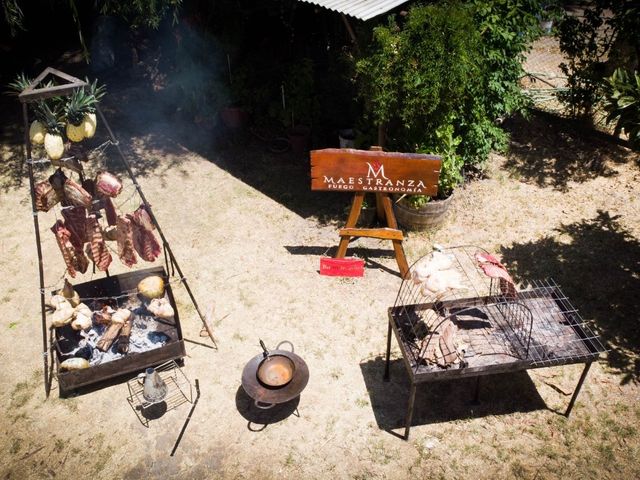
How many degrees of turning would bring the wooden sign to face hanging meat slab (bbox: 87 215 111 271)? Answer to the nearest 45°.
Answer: approximately 45° to its right

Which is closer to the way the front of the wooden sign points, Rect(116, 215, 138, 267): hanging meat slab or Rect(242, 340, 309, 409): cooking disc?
the cooking disc

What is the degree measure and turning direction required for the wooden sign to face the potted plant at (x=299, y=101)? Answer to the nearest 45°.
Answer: approximately 135° to its right

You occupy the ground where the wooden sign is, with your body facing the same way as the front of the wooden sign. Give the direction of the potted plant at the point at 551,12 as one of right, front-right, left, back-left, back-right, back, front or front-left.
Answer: back-left

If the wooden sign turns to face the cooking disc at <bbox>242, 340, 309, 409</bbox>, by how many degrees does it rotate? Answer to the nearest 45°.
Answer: approximately 45° to its right

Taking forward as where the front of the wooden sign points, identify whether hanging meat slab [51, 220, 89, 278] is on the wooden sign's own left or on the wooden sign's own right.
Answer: on the wooden sign's own right

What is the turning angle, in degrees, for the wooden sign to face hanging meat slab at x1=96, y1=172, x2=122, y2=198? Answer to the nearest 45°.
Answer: approximately 45° to its right

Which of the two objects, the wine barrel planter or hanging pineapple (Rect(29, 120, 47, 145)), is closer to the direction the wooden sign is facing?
the hanging pineapple

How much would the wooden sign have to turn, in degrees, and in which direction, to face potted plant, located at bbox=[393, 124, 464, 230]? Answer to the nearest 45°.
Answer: approximately 135° to its left

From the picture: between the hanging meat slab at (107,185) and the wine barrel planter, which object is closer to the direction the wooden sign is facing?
the hanging meat slab

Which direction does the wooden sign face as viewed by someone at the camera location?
facing the viewer

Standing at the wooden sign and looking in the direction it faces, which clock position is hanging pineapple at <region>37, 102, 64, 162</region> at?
The hanging pineapple is roughly at 2 o'clock from the wooden sign.

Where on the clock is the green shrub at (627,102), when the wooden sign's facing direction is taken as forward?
The green shrub is roughly at 9 o'clock from the wooden sign.

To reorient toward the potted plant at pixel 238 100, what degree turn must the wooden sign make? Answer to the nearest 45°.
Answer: approximately 135° to its right

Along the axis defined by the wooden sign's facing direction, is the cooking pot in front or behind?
in front

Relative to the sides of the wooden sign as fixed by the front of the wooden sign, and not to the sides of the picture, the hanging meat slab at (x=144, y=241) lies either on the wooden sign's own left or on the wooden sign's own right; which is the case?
on the wooden sign's own right
